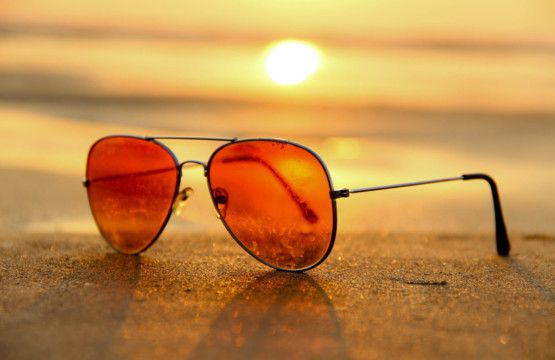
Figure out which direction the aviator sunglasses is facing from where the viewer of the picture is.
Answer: facing the viewer and to the left of the viewer

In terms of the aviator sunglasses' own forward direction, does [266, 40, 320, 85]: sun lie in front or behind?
behind
